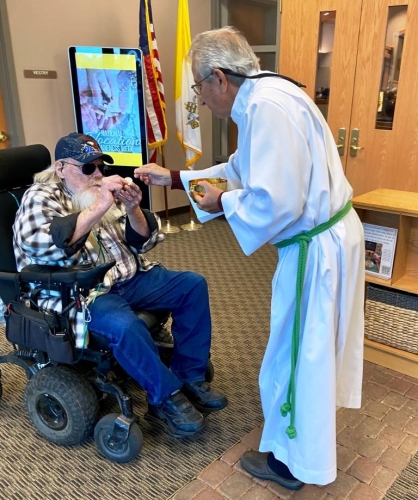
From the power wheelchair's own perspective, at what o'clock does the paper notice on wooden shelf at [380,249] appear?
The paper notice on wooden shelf is roughly at 10 o'clock from the power wheelchair.

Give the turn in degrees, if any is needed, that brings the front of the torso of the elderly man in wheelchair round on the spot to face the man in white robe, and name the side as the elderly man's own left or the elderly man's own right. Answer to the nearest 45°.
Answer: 0° — they already face them

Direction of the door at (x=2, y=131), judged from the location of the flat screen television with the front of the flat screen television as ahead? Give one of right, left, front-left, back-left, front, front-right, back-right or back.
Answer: right

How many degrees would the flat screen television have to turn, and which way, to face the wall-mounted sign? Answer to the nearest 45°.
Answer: approximately 90° to its right

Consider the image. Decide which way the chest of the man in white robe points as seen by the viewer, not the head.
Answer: to the viewer's left

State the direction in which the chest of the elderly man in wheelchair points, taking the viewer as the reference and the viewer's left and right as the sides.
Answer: facing the viewer and to the right of the viewer

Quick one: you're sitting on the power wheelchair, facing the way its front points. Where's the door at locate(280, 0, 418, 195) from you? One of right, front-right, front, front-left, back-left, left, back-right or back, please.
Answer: left

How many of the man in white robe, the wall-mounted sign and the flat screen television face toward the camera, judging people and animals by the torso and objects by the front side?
2

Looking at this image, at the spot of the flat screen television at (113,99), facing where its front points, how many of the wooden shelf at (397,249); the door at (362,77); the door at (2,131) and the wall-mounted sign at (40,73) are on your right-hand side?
2

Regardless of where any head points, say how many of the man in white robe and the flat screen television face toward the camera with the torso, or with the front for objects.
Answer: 1

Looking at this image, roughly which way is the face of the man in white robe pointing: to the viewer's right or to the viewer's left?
to the viewer's left

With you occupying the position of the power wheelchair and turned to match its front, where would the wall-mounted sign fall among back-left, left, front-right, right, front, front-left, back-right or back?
back-left

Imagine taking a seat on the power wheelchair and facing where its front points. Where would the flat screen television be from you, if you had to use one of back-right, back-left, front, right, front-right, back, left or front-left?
back-left

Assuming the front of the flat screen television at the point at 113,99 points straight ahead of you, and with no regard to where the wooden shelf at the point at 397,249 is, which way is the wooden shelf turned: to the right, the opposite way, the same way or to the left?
to the right

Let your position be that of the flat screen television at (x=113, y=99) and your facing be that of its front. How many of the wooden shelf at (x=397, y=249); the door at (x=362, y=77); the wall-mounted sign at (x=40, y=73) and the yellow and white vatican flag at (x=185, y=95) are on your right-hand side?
1

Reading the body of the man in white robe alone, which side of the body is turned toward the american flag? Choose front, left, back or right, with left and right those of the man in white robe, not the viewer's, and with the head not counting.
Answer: right

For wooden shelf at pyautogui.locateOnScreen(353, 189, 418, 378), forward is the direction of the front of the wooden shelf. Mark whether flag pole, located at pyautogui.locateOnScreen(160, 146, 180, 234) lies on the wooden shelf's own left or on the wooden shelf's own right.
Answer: on the wooden shelf's own right
